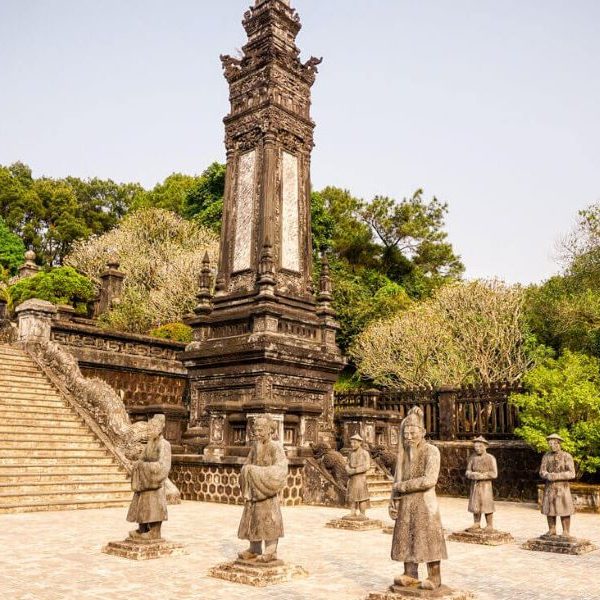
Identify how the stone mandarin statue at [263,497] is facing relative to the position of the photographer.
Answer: facing the viewer and to the left of the viewer

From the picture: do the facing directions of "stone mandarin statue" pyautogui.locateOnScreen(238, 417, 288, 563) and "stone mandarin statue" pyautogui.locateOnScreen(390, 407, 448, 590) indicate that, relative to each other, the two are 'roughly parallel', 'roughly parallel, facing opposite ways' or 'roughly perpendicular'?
roughly parallel

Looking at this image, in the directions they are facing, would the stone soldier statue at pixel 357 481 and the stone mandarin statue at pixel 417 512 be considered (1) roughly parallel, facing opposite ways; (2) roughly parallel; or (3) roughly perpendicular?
roughly parallel

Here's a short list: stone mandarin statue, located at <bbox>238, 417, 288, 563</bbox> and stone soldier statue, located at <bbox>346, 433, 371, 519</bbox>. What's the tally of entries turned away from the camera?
0

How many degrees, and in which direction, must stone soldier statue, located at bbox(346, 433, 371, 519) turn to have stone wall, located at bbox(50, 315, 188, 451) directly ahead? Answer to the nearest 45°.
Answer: approximately 90° to its right

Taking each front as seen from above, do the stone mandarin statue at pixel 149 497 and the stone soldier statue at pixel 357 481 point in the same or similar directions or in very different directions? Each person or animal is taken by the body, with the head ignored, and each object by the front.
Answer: same or similar directions

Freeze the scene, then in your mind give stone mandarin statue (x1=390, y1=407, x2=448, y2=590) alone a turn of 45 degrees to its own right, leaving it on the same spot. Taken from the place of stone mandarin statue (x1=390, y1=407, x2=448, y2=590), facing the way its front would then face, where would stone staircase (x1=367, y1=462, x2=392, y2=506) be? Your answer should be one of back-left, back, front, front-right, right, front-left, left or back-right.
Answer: right

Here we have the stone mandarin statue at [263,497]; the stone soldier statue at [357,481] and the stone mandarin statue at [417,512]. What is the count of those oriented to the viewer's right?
0

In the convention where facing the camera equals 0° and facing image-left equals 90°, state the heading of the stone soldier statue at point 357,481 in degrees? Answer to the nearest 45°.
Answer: approximately 45°

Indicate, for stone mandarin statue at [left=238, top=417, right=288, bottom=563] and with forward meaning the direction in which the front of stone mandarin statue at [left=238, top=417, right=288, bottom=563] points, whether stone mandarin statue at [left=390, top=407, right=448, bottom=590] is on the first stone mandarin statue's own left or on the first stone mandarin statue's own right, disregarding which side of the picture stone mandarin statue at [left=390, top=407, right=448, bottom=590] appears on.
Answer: on the first stone mandarin statue's own left
